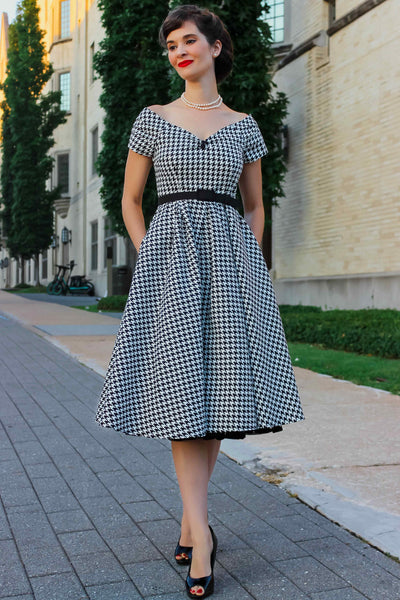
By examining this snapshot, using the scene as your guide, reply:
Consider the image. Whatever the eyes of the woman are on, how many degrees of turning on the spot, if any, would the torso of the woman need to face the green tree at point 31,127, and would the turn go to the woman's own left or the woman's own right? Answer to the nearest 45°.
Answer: approximately 180°

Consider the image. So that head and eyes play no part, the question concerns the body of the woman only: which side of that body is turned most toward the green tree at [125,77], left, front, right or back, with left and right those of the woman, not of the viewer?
back

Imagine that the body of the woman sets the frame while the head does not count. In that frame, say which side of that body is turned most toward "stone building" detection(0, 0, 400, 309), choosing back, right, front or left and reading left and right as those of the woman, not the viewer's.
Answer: back

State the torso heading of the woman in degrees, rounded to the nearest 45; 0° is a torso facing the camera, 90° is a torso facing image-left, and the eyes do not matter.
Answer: approximately 0°

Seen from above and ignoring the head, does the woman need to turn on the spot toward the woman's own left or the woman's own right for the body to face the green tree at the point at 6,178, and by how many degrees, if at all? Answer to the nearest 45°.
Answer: approximately 180°

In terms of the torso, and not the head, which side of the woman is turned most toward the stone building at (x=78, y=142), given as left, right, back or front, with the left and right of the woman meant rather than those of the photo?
back
